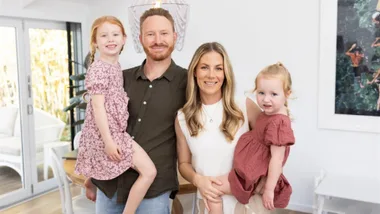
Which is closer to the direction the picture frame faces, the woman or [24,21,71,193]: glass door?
the woman

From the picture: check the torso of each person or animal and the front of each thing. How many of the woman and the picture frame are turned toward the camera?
2

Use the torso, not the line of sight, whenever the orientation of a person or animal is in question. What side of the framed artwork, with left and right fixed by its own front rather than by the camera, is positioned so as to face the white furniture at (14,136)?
right

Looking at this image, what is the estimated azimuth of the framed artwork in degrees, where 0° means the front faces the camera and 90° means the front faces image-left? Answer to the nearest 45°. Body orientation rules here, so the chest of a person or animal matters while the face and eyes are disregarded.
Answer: approximately 0°

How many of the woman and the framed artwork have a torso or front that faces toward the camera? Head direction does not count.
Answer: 2

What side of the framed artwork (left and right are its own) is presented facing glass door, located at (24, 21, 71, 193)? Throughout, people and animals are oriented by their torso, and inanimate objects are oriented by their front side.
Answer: right
